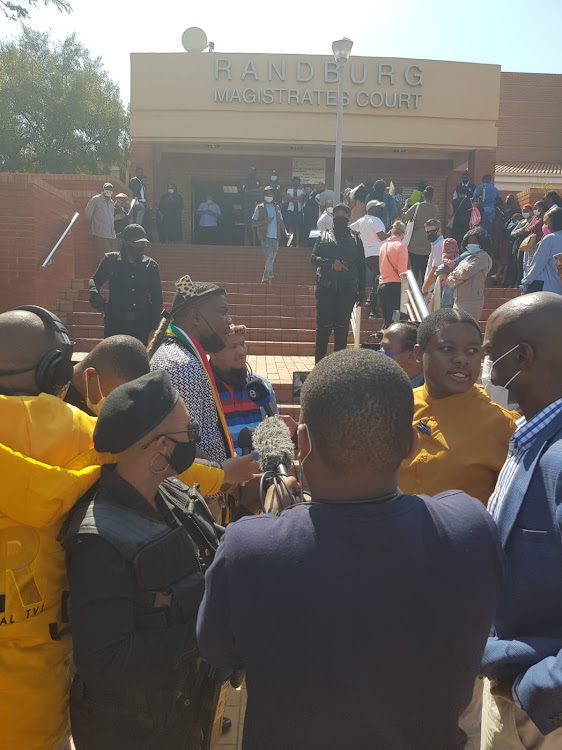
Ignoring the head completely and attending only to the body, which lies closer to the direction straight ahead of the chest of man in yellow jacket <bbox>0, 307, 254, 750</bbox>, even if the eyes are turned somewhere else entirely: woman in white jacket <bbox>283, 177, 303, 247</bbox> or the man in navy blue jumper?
the woman in white jacket

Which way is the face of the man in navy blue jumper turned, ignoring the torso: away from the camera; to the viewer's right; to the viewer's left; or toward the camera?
away from the camera

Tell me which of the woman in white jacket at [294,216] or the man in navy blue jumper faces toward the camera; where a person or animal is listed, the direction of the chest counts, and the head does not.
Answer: the woman in white jacket

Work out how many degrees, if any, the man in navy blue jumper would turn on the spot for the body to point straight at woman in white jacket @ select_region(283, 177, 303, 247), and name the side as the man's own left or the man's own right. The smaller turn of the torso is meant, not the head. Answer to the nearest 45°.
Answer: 0° — they already face them

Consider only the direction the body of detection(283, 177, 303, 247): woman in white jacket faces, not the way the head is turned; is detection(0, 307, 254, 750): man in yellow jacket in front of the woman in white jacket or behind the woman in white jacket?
in front

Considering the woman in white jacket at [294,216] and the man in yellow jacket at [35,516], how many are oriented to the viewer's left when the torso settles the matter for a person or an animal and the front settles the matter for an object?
0

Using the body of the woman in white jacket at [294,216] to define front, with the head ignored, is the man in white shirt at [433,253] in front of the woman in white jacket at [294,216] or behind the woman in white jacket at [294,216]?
in front

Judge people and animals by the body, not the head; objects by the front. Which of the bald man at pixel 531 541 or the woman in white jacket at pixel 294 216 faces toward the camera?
the woman in white jacket

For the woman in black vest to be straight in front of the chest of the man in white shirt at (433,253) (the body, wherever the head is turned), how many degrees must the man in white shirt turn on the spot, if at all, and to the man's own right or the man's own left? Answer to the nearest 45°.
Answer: approximately 45° to the man's own left

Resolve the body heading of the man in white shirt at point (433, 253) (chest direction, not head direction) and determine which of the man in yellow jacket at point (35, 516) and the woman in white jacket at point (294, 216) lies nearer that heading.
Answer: the man in yellow jacket

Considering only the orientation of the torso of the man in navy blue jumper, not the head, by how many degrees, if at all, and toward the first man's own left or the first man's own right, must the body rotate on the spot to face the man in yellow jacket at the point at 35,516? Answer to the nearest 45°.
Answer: approximately 45° to the first man's own left

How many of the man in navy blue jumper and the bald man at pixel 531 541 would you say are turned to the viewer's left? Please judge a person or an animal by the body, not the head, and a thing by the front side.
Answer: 1

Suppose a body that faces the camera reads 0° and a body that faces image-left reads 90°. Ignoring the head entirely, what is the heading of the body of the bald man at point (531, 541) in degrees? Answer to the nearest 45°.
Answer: approximately 90°

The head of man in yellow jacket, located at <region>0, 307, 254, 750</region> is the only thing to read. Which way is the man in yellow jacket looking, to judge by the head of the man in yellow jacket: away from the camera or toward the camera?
away from the camera

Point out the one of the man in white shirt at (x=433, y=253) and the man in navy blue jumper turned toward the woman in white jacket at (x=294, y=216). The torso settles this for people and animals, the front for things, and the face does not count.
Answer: the man in navy blue jumper

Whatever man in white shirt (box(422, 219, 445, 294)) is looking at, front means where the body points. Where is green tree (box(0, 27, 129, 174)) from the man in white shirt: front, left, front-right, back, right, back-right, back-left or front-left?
right
